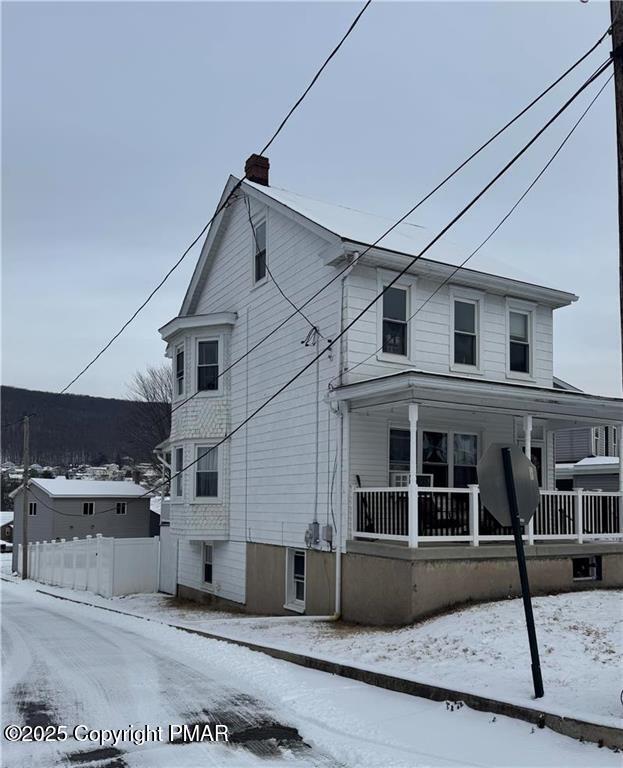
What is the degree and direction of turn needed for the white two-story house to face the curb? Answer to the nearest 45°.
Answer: approximately 45° to its right

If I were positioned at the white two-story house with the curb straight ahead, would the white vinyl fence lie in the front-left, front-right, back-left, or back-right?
back-right

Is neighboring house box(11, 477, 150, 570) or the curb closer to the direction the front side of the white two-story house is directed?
the curb

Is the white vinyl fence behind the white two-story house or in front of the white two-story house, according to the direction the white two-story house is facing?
behind

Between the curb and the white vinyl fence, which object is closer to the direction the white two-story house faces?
the curb

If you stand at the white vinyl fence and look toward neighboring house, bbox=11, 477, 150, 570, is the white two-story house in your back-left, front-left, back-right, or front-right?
back-right
